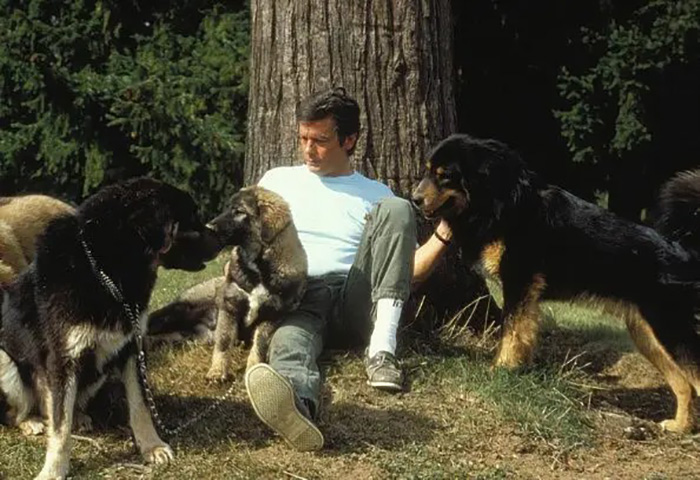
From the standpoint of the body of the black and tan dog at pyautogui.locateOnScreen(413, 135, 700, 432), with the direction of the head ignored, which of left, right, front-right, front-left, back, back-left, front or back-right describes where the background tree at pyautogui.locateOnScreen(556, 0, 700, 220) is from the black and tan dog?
right

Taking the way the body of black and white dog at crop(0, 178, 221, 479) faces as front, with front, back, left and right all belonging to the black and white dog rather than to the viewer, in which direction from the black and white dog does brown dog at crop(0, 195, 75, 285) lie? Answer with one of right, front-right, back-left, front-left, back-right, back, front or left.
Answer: back-left

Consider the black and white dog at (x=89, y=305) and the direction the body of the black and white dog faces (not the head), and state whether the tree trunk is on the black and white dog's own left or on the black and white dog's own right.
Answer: on the black and white dog's own left

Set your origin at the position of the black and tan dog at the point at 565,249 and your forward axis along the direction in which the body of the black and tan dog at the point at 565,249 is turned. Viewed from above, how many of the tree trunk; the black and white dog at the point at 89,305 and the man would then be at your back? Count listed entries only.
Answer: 0

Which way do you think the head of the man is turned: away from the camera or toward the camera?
toward the camera

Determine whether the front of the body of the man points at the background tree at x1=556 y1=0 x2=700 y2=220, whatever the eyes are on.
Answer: no

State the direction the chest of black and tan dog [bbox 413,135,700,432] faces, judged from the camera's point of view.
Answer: to the viewer's left

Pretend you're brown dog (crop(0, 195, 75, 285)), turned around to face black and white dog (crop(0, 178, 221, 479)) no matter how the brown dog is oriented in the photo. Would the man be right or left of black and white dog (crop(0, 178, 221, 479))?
left

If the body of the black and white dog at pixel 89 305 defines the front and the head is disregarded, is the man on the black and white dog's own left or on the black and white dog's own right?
on the black and white dog's own left

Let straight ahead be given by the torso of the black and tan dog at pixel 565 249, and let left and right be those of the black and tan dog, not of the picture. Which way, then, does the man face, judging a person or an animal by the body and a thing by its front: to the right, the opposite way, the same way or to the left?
to the left

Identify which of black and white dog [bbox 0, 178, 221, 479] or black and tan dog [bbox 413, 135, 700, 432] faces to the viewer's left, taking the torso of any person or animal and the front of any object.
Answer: black and tan dog [bbox 413, 135, 700, 432]

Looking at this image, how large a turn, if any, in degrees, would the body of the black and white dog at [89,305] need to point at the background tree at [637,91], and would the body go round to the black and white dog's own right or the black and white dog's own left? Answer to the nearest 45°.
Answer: approximately 90° to the black and white dog's own left

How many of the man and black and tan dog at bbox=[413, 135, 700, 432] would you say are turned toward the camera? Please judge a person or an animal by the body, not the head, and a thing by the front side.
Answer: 1

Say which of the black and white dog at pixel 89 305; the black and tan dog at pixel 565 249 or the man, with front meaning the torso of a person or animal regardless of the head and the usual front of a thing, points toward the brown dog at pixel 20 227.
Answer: the black and tan dog at pixel 565 249

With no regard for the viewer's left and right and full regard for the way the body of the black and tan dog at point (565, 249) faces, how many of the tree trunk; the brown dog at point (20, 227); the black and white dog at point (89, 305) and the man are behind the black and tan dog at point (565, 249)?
0

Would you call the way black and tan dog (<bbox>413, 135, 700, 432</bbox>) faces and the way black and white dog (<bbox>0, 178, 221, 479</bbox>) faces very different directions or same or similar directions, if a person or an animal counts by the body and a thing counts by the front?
very different directions

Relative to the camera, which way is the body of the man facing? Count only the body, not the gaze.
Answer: toward the camera
